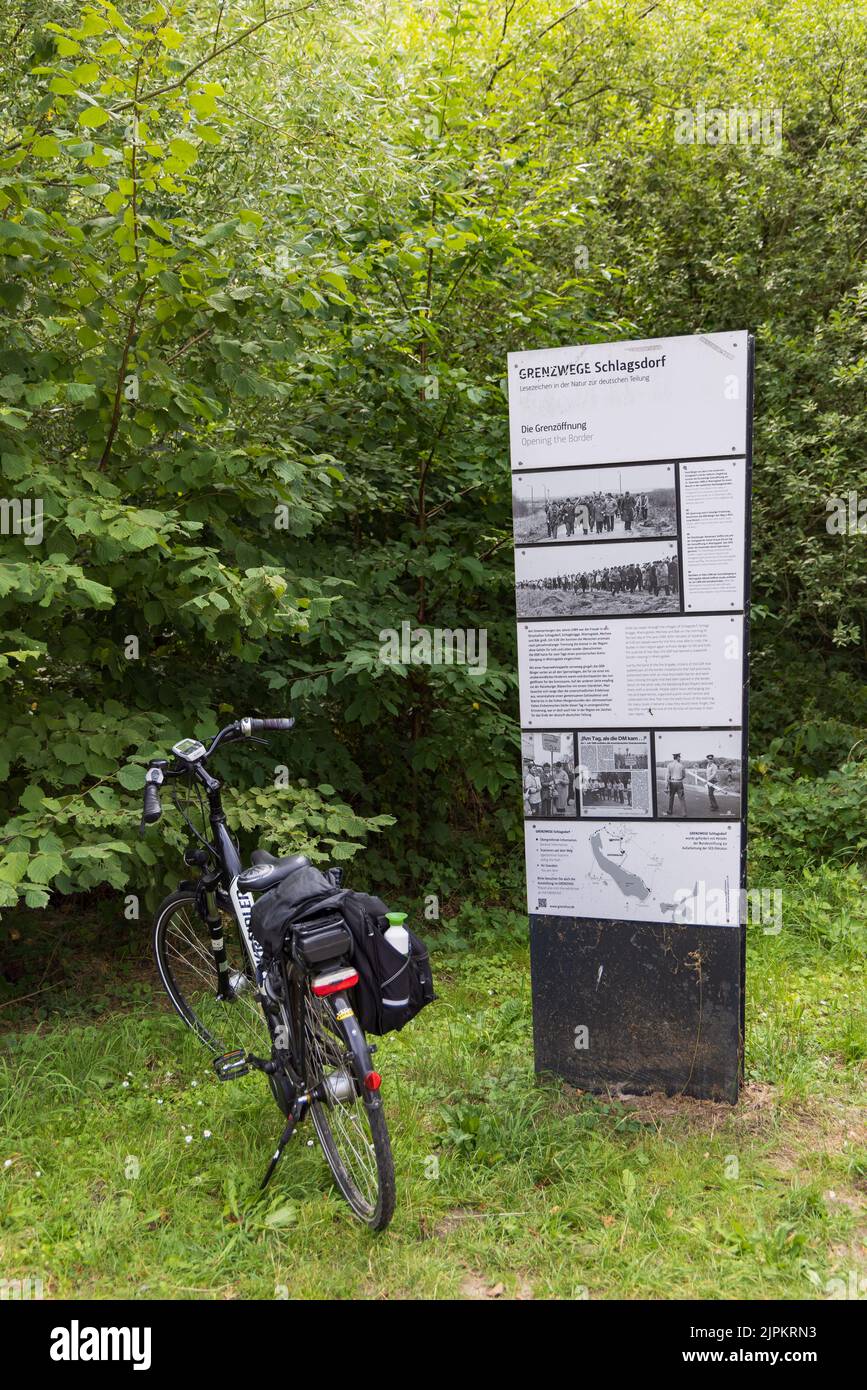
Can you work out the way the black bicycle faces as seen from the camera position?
facing away from the viewer and to the left of the viewer

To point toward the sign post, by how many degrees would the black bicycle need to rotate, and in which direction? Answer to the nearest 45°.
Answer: approximately 135° to its right
